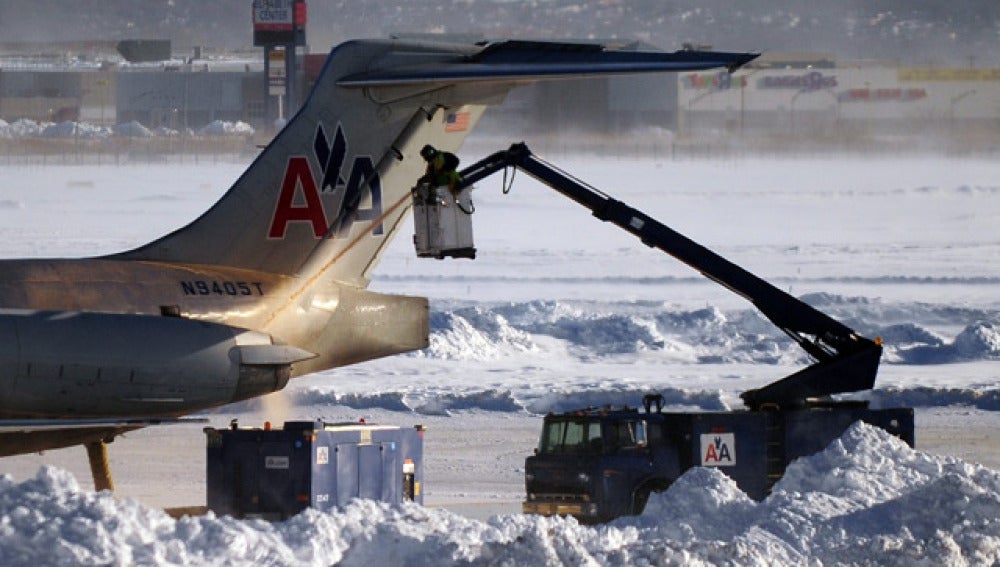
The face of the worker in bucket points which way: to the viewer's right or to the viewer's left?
to the viewer's left

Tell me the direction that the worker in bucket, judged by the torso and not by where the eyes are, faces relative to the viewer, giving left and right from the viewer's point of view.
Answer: facing to the left of the viewer
